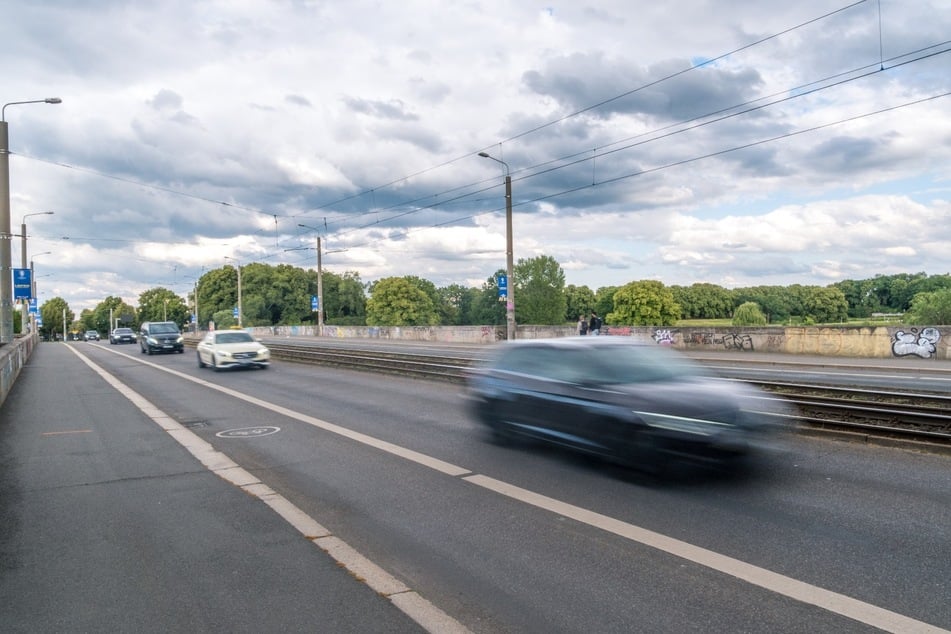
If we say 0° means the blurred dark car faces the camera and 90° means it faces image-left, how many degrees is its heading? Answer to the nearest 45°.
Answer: approximately 315°

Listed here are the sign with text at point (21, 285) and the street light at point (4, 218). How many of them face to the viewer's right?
1

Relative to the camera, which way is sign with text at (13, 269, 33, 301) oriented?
toward the camera

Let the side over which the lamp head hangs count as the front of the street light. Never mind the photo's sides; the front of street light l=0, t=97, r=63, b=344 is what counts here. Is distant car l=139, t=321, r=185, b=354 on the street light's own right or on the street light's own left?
on the street light's own left

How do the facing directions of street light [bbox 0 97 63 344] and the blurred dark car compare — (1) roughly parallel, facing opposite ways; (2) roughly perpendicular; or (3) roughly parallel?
roughly perpendicular

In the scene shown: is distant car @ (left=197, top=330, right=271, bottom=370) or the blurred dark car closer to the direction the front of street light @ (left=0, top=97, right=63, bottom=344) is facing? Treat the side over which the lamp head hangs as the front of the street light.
the distant car

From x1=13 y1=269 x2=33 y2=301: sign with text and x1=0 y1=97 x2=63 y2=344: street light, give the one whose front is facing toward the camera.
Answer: the sign with text

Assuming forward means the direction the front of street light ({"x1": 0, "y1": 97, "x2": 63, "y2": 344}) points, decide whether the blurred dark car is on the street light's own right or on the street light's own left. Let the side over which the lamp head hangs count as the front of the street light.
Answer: on the street light's own right

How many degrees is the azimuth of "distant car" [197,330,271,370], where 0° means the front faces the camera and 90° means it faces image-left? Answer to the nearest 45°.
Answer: approximately 315°

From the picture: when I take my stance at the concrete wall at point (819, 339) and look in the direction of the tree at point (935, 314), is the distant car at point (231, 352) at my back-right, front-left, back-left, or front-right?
back-left

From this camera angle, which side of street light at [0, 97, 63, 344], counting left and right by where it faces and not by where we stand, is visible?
right

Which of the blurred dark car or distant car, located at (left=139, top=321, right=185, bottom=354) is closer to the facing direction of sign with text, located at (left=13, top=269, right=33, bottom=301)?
the blurred dark car

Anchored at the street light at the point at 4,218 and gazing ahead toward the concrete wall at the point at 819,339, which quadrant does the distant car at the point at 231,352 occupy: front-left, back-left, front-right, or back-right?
front-left

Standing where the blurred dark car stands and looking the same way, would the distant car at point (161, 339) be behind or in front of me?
behind
